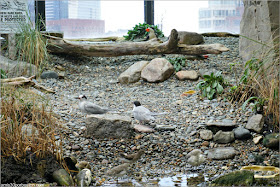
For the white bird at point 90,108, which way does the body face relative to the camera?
to the viewer's left

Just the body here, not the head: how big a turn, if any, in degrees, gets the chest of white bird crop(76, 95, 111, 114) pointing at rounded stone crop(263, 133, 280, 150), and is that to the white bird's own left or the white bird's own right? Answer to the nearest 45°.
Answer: approximately 135° to the white bird's own left

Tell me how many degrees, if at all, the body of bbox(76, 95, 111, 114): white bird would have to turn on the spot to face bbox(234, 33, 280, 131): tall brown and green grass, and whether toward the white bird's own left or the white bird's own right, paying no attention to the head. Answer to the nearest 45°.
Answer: approximately 180°

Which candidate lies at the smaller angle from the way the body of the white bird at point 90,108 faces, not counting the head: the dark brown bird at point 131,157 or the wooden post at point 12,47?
the wooden post

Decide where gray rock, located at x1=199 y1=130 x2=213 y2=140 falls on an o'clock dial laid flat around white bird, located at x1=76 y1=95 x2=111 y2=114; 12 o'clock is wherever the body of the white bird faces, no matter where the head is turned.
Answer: The gray rock is roughly at 7 o'clock from the white bird.

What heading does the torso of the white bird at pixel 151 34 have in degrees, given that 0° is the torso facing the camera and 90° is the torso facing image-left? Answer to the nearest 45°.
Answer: approximately 90°
